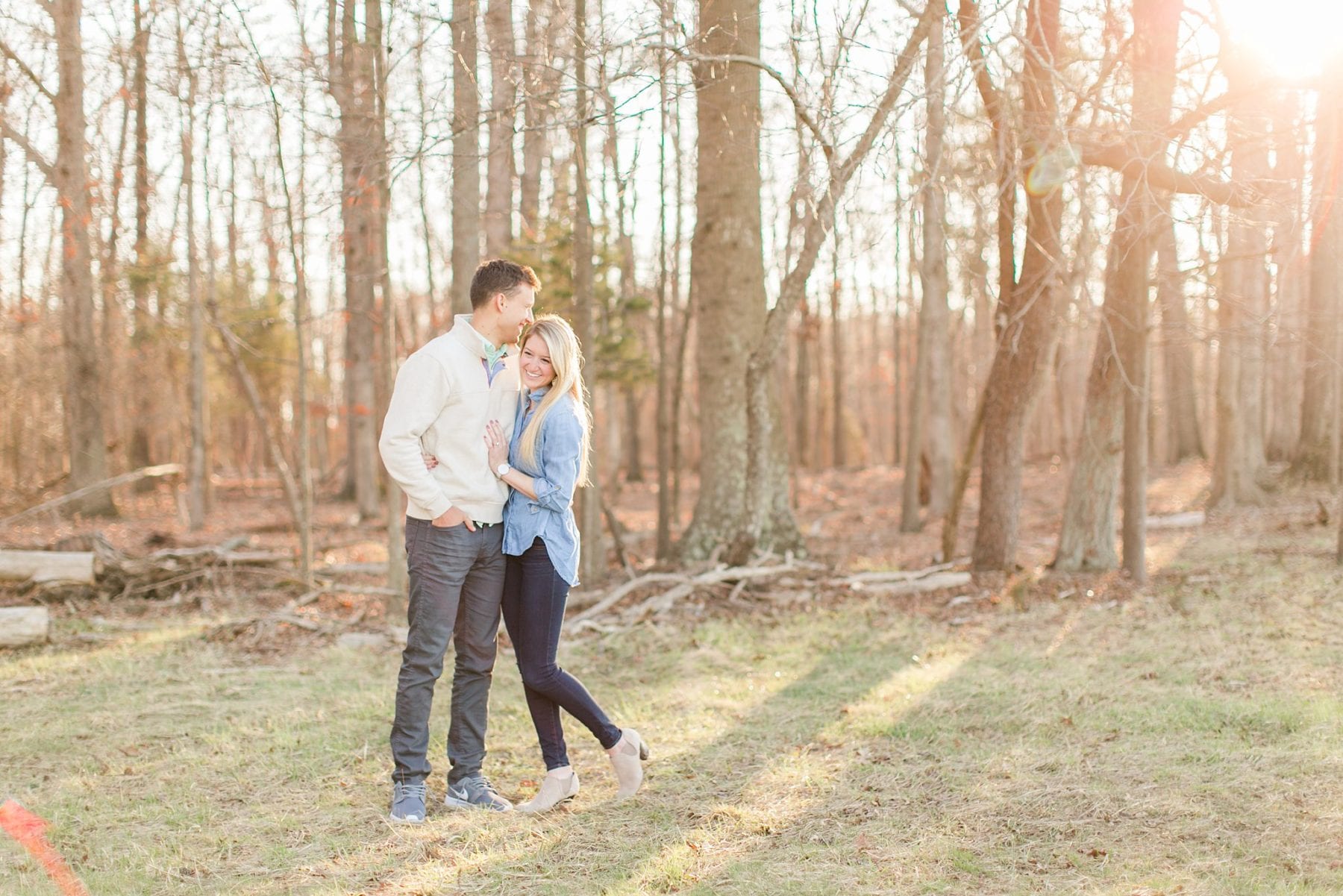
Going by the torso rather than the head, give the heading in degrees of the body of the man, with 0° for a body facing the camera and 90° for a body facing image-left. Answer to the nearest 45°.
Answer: approximately 315°

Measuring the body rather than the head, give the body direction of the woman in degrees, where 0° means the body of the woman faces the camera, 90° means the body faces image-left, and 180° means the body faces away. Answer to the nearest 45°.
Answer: approximately 45°

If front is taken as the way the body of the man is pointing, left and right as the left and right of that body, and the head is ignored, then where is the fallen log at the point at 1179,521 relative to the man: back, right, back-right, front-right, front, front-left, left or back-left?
left

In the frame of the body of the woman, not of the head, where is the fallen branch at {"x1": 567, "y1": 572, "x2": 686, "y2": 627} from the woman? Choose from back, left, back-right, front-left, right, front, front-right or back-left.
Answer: back-right

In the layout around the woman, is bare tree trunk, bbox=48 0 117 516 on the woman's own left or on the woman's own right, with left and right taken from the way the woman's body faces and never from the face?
on the woman's own right

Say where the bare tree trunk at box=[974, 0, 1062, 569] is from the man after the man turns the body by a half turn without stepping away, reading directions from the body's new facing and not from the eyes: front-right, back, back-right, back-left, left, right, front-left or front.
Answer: right

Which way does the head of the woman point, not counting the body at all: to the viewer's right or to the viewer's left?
to the viewer's left

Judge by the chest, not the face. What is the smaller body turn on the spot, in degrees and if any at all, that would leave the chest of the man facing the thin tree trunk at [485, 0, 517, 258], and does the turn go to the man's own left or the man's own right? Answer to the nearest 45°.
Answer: approximately 135° to the man's own left

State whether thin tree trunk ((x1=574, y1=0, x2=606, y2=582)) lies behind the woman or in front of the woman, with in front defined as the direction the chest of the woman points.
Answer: behind

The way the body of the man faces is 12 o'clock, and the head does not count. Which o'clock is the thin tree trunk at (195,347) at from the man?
The thin tree trunk is roughly at 7 o'clock from the man.

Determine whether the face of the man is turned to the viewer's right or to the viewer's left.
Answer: to the viewer's right

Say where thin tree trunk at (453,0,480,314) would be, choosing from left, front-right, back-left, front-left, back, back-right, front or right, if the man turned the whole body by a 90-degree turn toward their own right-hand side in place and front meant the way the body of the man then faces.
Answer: back-right

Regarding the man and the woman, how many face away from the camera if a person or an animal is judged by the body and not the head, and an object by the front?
0
